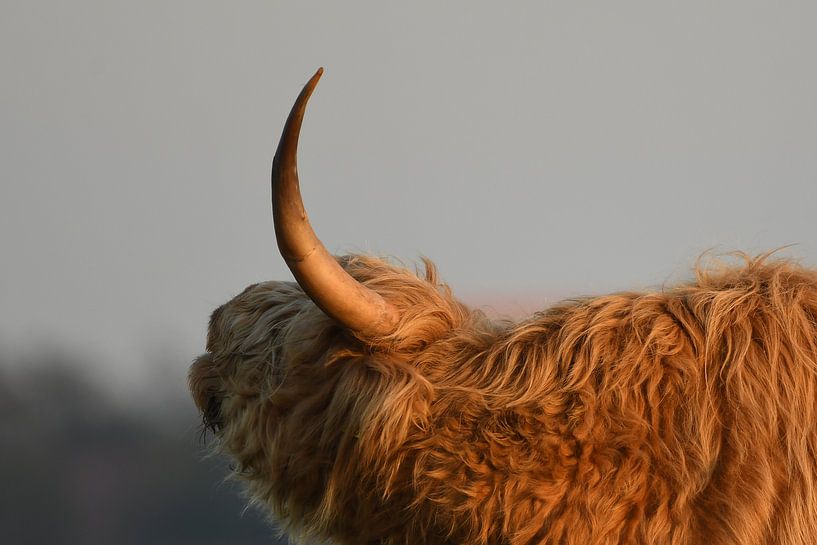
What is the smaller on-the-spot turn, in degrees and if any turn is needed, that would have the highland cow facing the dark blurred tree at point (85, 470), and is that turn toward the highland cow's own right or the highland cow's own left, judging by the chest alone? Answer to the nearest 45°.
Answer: approximately 45° to the highland cow's own right

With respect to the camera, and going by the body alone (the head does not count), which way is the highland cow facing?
to the viewer's left
